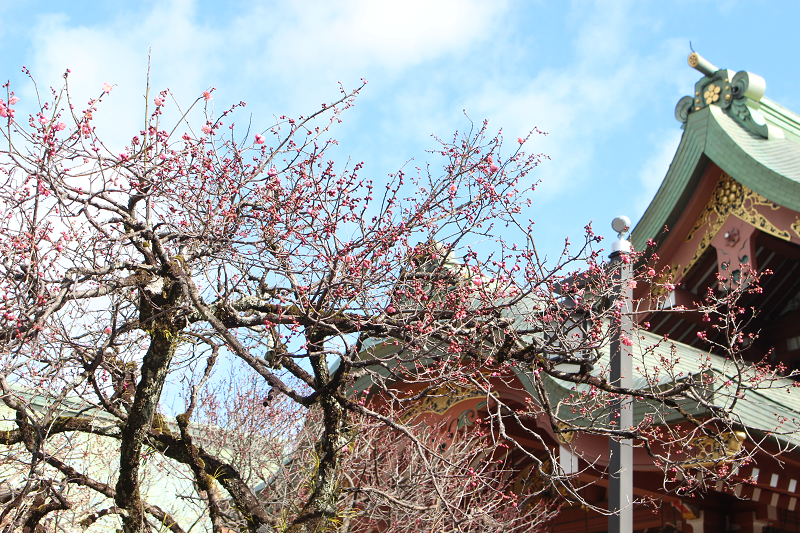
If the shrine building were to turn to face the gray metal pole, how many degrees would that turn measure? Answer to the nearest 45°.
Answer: approximately 45° to its left

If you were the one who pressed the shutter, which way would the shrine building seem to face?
facing the viewer and to the left of the viewer
